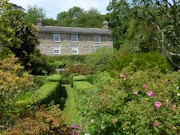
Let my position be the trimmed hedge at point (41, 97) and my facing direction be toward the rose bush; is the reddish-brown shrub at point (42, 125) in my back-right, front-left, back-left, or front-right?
front-right

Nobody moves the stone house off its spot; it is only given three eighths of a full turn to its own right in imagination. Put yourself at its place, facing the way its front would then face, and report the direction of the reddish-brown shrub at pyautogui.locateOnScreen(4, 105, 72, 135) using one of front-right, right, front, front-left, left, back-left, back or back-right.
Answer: back-left

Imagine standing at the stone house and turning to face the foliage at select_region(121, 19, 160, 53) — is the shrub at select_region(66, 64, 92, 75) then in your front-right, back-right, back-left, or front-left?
front-right

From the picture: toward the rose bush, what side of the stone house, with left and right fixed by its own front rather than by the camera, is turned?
front

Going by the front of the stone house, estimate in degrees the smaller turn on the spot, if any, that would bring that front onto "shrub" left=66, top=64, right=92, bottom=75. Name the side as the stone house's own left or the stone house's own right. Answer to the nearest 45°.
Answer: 0° — it already faces it

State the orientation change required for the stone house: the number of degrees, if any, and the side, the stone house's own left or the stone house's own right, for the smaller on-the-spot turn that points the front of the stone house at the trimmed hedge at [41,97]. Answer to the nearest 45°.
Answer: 0° — it already faces it

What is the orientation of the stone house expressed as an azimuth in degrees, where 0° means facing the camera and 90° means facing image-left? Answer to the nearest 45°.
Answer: approximately 0°

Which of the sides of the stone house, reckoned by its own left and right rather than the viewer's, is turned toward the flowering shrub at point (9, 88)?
front
